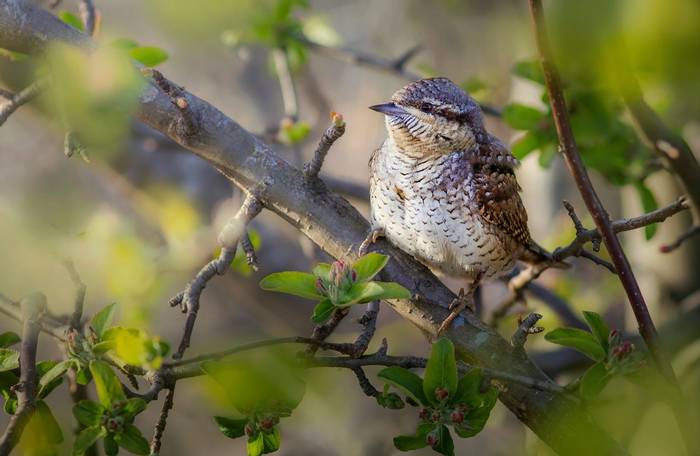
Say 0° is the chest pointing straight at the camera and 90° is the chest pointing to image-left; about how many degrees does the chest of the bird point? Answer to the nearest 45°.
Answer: approximately 45°

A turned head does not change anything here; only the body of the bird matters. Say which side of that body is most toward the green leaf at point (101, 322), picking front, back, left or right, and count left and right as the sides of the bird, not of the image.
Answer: front

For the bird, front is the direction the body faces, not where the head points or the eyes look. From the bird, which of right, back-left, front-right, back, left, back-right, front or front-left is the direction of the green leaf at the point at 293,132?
right
